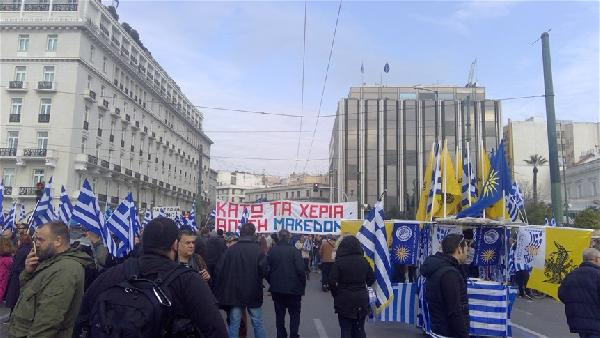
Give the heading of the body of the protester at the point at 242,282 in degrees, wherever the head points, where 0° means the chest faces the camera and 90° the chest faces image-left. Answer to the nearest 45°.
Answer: approximately 180°

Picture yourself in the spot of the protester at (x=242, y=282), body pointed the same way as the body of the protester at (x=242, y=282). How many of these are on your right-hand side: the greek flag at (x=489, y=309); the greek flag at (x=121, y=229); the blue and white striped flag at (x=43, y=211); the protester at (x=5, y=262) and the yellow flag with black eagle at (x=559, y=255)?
2

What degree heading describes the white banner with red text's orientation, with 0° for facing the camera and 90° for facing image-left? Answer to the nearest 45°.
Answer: approximately 0°

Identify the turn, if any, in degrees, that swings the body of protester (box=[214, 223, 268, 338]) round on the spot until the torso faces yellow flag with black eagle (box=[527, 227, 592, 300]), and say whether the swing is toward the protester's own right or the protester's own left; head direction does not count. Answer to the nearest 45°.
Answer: approximately 90° to the protester's own right

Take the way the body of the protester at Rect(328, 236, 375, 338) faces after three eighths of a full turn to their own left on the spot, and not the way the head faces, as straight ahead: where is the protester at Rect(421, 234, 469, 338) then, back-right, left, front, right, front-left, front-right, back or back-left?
left

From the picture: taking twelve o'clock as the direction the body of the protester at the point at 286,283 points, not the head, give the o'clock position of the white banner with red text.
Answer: The white banner with red text is roughly at 12 o'clock from the protester.

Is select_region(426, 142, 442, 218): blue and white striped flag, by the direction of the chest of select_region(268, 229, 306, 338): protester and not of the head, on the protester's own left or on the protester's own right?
on the protester's own right

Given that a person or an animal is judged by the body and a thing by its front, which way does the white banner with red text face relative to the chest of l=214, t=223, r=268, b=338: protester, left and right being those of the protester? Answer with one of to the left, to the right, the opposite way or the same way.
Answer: the opposite way

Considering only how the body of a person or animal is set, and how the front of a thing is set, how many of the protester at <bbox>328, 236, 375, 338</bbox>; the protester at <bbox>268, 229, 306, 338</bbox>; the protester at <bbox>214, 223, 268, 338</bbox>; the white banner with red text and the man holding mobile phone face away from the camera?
3

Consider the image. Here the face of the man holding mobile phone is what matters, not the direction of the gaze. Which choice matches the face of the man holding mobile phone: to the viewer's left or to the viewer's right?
to the viewer's left

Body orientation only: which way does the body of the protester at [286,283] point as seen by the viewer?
away from the camera

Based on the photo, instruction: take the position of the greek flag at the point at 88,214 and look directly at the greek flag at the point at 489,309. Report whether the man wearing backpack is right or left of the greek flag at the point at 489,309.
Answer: right

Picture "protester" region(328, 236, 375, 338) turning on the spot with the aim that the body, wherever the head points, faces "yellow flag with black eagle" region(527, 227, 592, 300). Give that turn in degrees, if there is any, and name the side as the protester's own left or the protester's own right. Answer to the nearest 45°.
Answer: approximately 45° to the protester's own right

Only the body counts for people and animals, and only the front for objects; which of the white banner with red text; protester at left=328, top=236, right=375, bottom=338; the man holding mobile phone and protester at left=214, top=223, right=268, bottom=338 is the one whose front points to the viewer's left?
the man holding mobile phone

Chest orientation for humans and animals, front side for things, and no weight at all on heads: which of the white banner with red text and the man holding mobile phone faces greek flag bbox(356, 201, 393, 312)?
the white banner with red text

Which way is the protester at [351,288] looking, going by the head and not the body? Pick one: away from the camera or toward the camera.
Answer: away from the camera

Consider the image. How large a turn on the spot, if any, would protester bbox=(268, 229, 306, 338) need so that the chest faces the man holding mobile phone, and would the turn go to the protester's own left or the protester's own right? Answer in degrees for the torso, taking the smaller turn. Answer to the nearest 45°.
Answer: approximately 135° to the protester's own left
